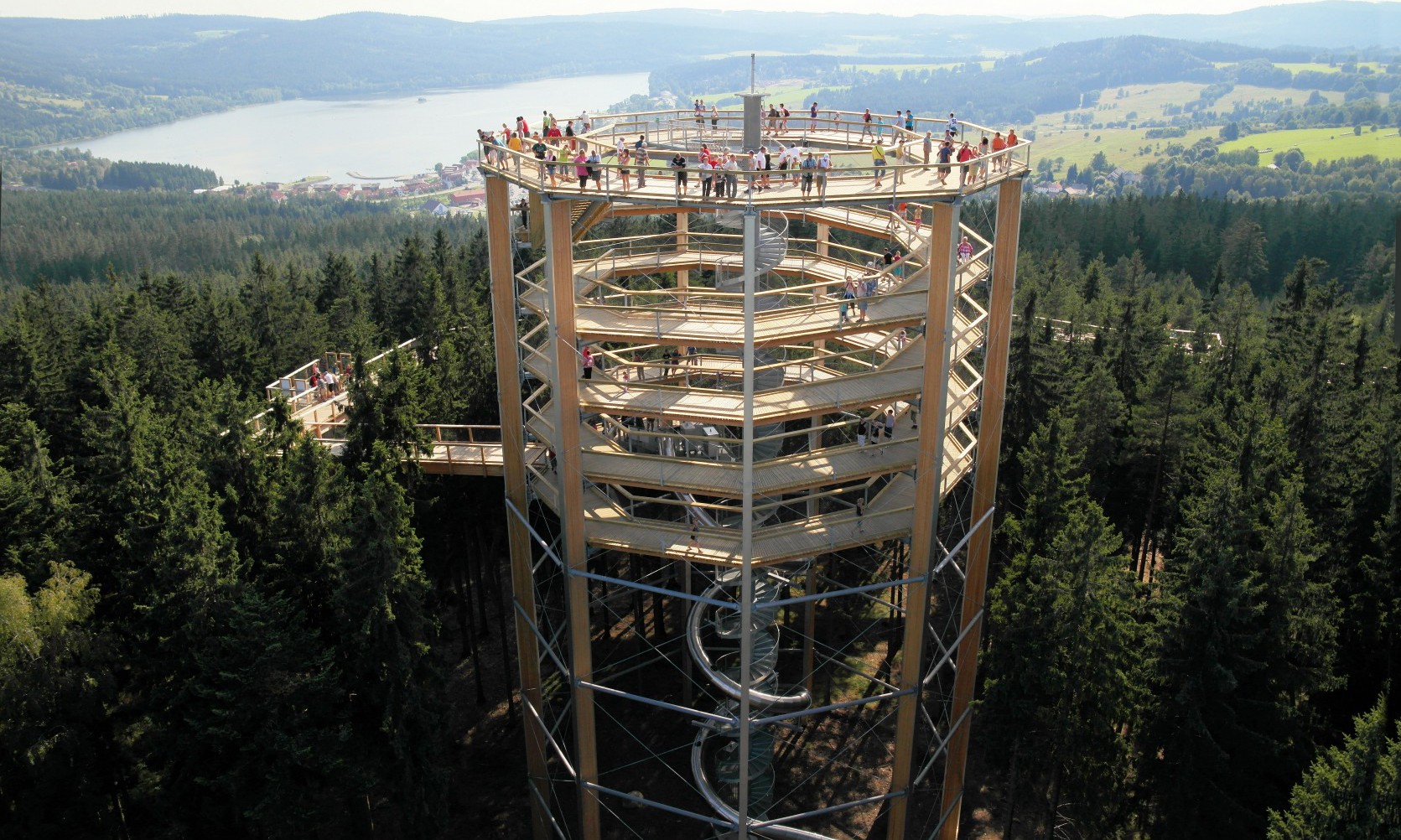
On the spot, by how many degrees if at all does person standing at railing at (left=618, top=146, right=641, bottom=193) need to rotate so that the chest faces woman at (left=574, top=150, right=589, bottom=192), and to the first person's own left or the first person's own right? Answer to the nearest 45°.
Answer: approximately 45° to the first person's own right

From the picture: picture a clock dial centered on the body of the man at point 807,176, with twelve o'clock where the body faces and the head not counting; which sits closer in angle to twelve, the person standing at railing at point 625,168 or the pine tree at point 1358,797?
the pine tree

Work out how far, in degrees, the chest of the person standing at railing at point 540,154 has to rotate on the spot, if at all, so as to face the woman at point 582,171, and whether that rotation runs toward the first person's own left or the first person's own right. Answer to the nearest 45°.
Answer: approximately 45° to the first person's own left

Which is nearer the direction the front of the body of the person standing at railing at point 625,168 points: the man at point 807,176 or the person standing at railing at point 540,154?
the man

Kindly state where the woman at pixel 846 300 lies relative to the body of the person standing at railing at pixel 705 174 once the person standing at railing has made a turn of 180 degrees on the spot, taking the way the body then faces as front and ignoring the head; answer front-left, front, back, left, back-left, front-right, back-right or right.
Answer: right

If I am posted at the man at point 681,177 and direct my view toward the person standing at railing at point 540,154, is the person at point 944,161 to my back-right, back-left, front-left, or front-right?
back-right

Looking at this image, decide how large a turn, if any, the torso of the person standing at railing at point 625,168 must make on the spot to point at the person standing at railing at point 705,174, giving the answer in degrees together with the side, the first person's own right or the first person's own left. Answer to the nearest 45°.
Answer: approximately 90° to the first person's own left

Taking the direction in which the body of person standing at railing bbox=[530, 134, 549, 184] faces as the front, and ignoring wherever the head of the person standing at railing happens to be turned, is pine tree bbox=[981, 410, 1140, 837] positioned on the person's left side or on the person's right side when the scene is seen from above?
on the person's left side
